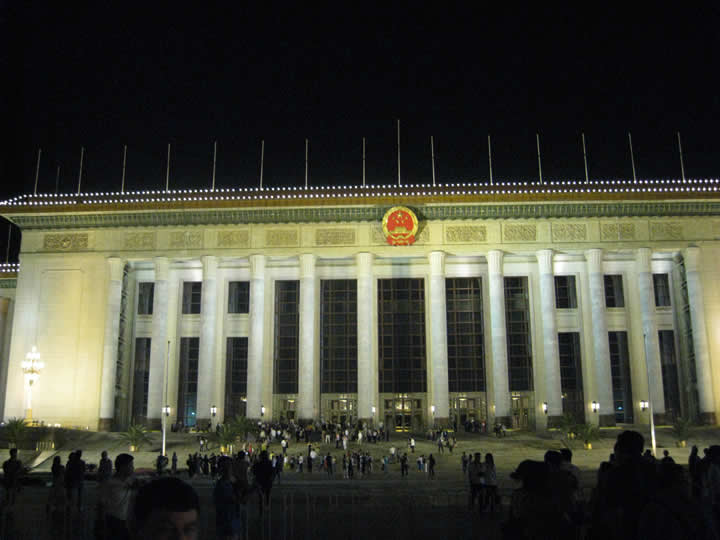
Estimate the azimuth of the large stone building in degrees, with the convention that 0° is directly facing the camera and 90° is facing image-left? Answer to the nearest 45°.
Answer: approximately 0°

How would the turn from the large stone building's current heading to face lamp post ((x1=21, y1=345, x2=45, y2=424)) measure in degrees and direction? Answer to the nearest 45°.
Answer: approximately 90° to its right
